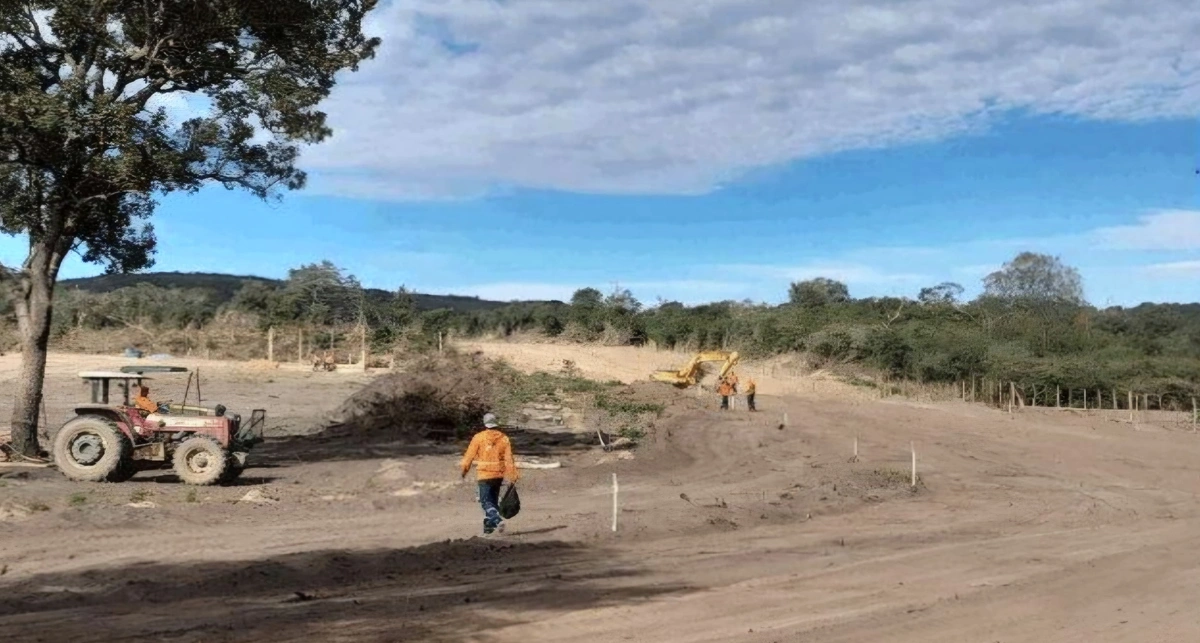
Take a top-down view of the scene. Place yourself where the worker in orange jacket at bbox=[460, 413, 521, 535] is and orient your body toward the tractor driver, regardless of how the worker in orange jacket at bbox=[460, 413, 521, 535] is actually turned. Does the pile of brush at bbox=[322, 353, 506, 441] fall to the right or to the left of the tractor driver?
right

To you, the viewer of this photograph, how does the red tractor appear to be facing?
facing to the right of the viewer

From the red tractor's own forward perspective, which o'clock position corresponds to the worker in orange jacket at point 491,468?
The worker in orange jacket is roughly at 2 o'clock from the red tractor.

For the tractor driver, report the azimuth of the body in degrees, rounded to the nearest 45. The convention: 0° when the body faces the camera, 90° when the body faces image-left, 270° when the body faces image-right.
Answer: approximately 270°
